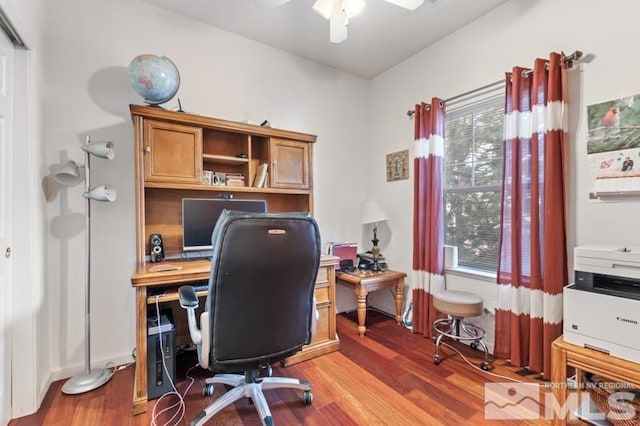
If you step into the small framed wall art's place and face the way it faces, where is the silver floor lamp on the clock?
The silver floor lamp is roughly at 12 o'clock from the small framed wall art.

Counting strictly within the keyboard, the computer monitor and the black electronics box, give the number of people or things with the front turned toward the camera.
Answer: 3

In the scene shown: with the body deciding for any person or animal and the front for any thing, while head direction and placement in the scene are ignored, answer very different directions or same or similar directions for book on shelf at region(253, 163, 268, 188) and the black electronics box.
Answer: same or similar directions

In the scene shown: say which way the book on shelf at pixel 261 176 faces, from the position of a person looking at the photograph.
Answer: facing the viewer

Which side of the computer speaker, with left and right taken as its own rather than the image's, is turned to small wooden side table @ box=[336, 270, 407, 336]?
left

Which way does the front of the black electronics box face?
toward the camera

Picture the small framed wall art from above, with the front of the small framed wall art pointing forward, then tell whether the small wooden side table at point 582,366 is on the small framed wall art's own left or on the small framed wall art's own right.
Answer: on the small framed wall art's own left

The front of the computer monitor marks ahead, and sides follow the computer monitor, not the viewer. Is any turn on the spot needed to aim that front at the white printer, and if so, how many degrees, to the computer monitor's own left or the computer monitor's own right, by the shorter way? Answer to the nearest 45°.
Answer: approximately 45° to the computer monitor's own left

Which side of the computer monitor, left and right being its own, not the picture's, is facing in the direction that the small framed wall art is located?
left

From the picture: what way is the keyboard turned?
toward the camera

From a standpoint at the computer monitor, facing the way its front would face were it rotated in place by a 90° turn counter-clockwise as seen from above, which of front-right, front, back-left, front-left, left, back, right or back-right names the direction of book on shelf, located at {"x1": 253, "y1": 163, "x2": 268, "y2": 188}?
front

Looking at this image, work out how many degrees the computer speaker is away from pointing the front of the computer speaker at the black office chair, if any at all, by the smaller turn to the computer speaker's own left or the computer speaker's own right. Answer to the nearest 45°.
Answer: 0° — it already faces it

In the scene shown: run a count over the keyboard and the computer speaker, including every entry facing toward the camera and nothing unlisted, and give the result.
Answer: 2

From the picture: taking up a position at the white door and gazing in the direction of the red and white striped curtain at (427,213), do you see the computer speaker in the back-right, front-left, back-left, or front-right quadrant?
front-left
